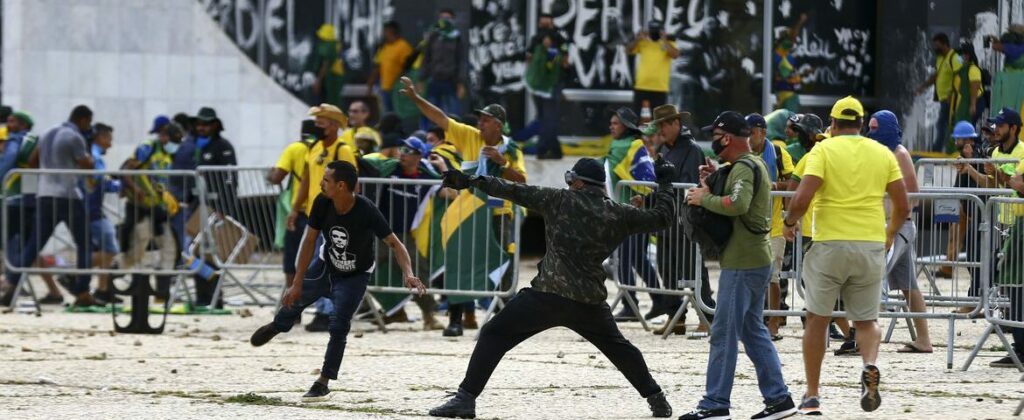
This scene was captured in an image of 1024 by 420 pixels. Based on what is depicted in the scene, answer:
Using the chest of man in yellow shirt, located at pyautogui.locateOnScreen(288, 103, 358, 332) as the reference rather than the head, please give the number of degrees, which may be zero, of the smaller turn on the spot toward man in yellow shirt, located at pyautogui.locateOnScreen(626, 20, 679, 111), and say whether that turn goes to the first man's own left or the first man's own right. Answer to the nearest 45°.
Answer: approximately 180°

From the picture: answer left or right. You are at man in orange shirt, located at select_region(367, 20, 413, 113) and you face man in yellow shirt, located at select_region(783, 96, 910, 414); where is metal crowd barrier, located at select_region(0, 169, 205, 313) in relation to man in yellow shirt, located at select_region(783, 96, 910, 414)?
right

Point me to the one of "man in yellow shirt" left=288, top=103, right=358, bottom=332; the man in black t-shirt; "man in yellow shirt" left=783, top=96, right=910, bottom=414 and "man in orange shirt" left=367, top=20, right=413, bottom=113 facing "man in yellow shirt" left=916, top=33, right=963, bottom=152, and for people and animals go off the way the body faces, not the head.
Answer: "man in yellow shirt" left=783, top=96, right=910, bottom=414

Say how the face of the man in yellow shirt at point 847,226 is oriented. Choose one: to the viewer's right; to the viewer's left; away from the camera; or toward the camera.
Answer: away from the camera

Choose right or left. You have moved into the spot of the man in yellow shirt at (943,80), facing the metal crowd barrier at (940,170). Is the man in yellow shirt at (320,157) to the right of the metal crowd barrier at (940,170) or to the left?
right

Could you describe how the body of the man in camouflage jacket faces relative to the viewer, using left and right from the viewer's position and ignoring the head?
facing away from the viewer

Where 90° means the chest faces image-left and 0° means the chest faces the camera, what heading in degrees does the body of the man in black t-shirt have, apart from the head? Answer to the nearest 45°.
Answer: approximately 45°

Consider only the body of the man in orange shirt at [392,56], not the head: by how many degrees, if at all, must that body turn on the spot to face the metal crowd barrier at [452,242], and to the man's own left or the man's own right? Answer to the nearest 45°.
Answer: approximately 45° to the man's own left

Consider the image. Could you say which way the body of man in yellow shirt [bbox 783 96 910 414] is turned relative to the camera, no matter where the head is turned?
away from the camera

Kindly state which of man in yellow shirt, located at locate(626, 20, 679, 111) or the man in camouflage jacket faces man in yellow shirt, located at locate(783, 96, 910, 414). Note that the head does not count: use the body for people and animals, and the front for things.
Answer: man in yellow shirt, located at locate(626, 20, 679, 111)

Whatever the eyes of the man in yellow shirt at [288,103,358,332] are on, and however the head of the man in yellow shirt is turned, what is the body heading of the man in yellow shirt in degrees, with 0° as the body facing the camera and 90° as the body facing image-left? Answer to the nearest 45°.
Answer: approximately 45°
